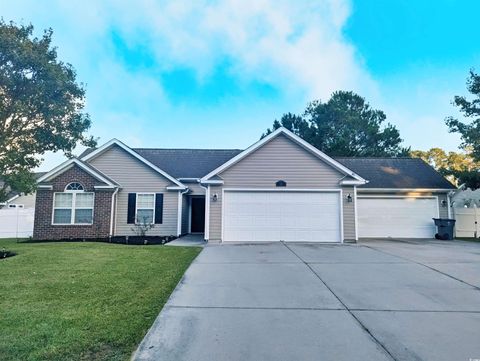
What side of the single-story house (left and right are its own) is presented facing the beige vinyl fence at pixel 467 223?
left

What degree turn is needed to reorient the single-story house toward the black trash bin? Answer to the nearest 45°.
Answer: approximately 90° to its left

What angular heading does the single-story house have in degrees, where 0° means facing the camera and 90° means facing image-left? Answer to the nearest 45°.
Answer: approximately 0°

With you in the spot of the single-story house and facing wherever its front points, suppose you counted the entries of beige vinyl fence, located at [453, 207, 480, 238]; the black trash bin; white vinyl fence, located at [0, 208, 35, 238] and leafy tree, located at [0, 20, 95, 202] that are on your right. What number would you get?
2

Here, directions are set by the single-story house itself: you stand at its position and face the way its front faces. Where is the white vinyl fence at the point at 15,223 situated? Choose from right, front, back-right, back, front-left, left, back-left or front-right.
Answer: right

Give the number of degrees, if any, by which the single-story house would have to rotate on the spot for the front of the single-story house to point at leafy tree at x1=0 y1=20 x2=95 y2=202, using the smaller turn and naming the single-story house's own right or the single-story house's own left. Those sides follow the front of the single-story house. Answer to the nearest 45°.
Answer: approximately 90° to the single-story house's own right

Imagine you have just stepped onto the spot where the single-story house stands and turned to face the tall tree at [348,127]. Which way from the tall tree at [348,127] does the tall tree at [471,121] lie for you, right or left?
right
